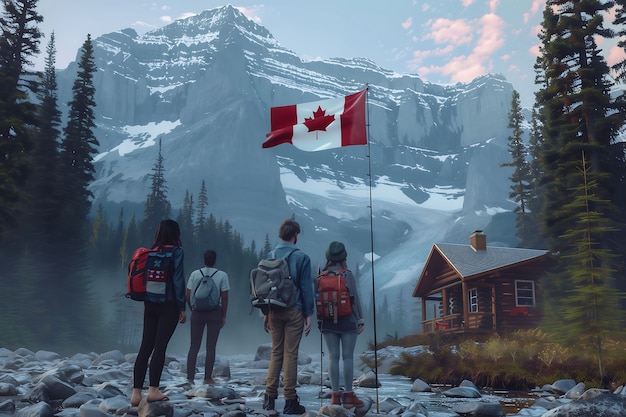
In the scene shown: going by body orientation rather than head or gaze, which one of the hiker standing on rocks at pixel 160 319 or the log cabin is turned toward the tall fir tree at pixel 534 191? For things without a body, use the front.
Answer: the hiker standing on rocks

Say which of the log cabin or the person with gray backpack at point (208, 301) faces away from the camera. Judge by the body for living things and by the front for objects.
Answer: the person with gray backpack

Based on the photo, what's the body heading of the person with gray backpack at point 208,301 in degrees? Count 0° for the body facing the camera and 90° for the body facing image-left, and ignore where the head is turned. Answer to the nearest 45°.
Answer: approximately 180°

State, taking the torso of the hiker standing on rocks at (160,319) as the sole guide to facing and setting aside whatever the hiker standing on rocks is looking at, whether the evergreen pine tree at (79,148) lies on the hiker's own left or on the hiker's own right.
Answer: on the hiker's own left

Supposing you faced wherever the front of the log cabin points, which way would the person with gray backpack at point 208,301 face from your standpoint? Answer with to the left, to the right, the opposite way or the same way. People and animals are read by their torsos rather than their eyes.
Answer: to the right

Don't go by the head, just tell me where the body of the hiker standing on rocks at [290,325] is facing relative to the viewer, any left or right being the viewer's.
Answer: facing away from the viewer and to the right of the viewer

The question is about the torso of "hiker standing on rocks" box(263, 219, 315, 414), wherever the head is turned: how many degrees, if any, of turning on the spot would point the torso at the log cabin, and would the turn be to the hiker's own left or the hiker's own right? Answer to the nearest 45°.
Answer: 0° — they already face it

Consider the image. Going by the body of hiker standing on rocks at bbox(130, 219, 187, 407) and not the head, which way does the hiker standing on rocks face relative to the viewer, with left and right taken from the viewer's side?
facing away from the viewer and to the right of the viewer

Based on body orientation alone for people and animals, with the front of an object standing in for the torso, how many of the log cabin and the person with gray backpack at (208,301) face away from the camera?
1

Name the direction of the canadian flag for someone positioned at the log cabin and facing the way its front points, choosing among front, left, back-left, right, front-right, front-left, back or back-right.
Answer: front-left

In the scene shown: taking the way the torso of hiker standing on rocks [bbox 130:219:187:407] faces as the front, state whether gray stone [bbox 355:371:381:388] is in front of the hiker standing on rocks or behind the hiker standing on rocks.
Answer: in front

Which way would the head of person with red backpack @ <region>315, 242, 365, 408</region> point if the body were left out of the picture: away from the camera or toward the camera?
away from the camera

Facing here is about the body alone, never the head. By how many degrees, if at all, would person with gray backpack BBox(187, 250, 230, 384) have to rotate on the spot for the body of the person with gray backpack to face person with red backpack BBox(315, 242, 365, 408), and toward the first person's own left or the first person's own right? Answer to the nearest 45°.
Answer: approximately 135° to the first person's own right

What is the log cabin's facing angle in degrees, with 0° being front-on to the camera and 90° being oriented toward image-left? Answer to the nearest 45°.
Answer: approximately 45°
